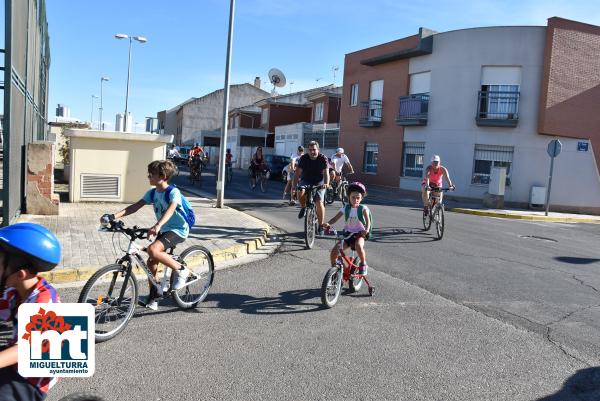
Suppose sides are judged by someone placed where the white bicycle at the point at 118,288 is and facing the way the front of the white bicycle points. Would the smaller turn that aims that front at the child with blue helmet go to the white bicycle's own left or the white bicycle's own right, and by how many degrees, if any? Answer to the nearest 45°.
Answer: approximately 45° to the white bicycle's own left

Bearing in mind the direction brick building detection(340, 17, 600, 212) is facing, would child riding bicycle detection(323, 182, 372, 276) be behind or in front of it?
in front

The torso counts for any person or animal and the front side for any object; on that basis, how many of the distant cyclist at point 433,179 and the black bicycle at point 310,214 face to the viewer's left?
0

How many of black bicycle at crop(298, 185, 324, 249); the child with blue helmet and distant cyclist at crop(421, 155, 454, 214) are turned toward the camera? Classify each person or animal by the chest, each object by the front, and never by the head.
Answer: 2

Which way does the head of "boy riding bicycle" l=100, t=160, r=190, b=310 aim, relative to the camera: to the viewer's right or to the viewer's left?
to the viewer's left

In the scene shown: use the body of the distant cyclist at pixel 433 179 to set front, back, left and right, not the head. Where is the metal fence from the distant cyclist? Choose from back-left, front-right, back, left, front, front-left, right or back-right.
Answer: front-right

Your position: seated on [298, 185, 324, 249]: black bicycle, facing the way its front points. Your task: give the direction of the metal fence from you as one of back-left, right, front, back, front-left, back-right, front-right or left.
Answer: right

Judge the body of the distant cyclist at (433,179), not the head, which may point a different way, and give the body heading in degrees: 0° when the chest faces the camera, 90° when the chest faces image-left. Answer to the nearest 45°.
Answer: approximately 0°

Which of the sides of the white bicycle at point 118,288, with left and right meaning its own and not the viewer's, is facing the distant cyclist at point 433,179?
back

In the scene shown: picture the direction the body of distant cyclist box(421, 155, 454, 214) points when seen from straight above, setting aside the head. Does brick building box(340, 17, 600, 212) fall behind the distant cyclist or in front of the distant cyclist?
behind

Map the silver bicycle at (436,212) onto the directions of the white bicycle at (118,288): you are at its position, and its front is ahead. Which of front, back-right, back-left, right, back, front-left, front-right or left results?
back

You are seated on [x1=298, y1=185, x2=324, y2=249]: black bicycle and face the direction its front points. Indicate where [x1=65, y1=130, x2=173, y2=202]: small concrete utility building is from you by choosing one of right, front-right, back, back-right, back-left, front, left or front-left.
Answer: back-right
